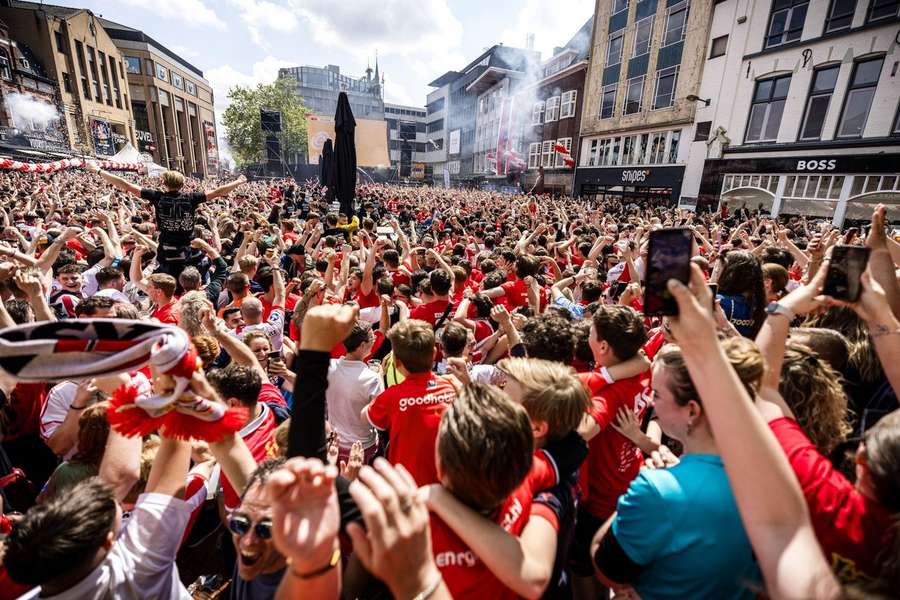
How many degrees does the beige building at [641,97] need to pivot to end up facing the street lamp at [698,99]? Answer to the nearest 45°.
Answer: approximately 90° to its left

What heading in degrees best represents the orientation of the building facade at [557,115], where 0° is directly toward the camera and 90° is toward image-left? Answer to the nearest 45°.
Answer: approximately 45°

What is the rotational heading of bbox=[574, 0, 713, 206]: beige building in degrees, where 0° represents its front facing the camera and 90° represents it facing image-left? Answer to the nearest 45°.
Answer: approximately 45°

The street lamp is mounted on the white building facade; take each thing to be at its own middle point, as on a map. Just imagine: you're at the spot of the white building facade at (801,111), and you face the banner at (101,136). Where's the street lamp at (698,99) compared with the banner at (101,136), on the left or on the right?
right

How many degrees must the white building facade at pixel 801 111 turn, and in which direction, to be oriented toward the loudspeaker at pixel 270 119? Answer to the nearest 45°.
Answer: approximately 45° to its right

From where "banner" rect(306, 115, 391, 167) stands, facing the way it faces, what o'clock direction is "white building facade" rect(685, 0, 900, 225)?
The white building facade is roughly at 10 o'clock from the banner.

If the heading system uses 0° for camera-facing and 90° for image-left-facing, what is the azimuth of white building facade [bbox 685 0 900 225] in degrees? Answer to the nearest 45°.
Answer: approximately 45°
